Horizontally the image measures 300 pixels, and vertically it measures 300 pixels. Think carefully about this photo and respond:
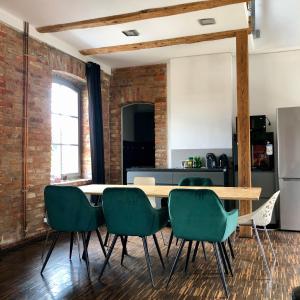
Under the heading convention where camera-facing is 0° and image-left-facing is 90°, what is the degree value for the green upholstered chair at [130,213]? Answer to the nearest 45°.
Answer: approximately 225°

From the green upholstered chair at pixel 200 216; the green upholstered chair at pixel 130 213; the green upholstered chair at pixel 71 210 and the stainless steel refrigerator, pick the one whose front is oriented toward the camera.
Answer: the stainless steel refrigerator

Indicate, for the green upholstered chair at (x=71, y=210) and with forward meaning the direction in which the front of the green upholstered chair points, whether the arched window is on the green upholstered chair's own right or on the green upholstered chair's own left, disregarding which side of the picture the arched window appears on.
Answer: on the green upholstered chair's own left

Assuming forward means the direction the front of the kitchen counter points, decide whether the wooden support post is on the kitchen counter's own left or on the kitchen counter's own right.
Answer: on the kitchen counter's own left

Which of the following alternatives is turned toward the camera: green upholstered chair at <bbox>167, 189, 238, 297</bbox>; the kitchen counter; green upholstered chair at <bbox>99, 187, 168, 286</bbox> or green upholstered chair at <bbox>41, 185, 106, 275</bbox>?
the kitchen counter

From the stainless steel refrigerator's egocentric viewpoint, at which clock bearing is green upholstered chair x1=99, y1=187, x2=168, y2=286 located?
The green upholstered chair is roughly at 1 o'clock from the stainless steel refrigerator.

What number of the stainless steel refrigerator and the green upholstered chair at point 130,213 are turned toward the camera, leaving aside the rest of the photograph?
1

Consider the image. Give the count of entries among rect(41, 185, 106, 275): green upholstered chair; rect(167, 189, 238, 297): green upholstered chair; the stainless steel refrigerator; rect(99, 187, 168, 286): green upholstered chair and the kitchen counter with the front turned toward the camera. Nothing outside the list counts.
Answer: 2

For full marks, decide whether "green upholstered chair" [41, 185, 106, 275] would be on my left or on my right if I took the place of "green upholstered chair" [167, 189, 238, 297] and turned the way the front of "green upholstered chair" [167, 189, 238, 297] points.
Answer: on my left

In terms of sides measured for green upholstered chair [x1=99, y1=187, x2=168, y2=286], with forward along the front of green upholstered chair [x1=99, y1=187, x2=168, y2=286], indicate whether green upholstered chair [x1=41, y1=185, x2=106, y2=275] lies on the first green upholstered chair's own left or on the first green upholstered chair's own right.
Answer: on the first green upholstered chair's own left
